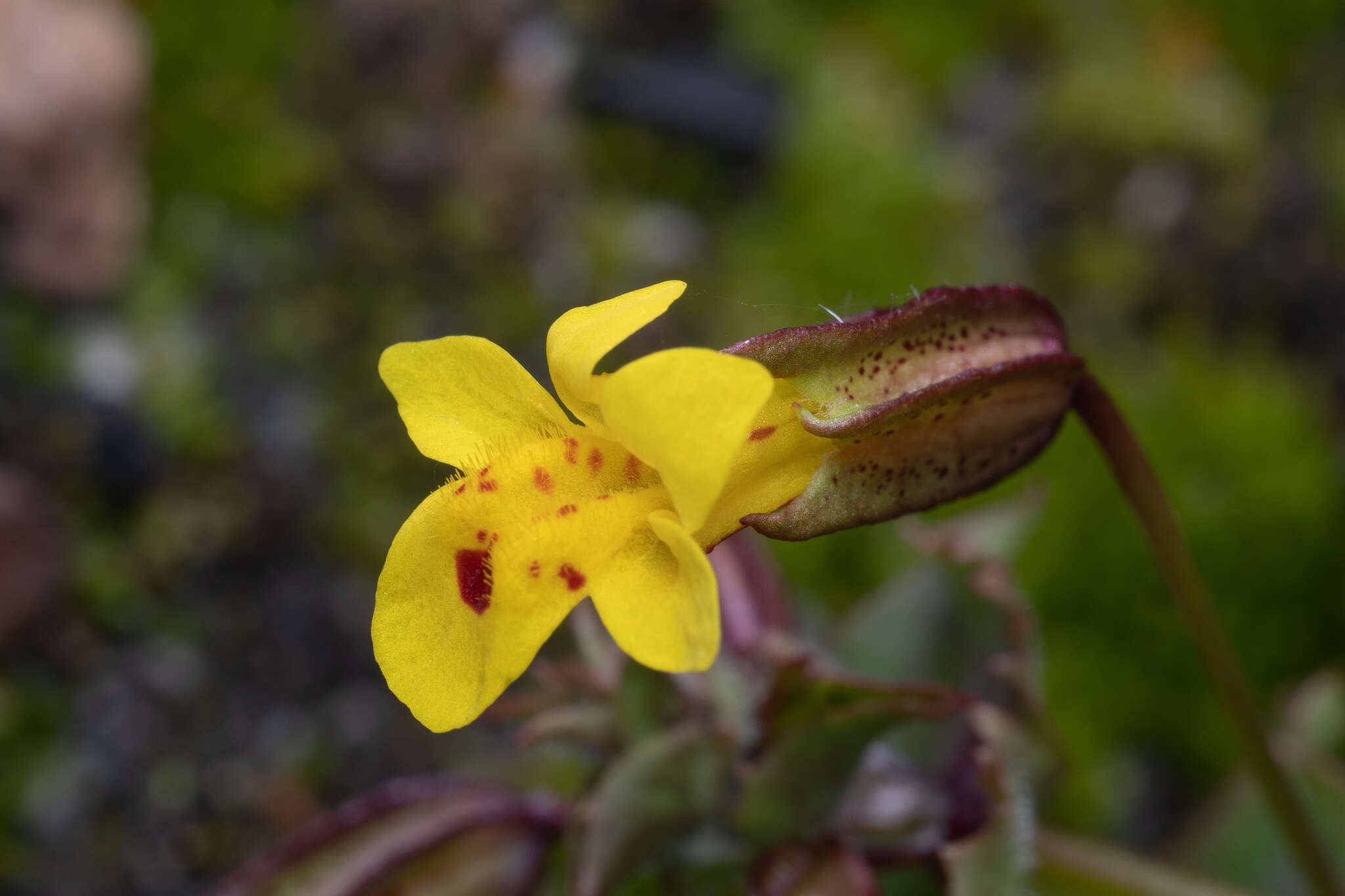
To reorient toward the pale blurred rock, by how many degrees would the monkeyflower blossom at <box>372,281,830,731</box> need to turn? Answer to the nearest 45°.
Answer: approximately 90° to its right

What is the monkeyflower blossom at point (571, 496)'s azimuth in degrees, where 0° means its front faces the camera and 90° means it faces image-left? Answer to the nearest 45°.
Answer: approximately 45°
